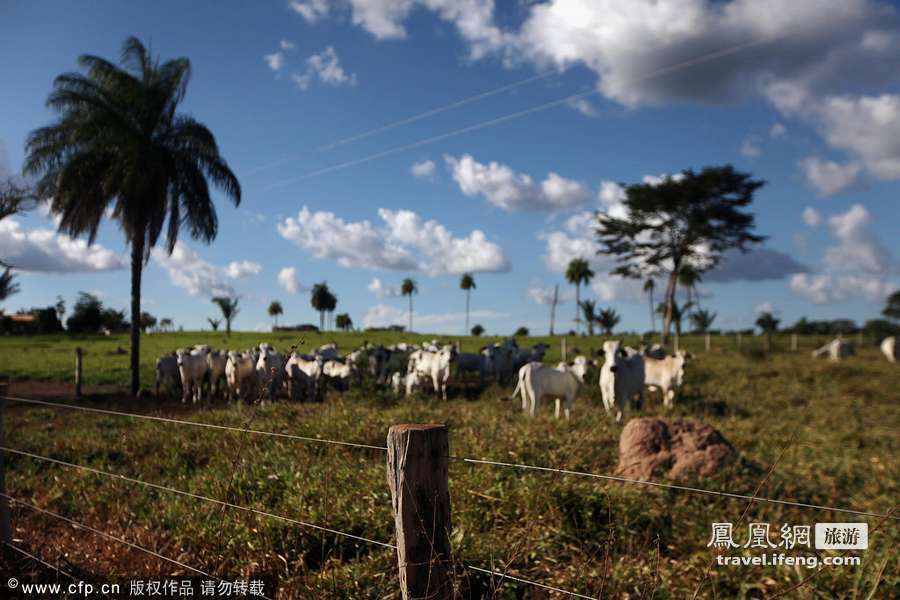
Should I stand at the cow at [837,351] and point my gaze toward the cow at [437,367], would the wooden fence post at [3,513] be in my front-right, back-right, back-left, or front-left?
front-left

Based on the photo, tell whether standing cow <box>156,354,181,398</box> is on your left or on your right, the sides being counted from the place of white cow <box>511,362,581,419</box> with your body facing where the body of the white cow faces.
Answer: on your left

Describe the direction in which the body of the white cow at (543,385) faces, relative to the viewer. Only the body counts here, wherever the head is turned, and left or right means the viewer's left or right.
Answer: facing away from the viewer and to the right of the viewer

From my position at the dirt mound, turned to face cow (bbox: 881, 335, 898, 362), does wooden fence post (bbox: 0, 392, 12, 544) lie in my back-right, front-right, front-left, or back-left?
back-left

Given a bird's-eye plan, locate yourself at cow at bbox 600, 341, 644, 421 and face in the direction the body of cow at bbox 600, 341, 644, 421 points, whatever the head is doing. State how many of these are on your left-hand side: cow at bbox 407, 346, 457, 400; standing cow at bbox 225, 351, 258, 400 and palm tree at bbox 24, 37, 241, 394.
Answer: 0

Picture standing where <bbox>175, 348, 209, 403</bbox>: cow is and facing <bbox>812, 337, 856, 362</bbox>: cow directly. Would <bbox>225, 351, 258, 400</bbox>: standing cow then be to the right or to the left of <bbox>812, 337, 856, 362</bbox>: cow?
right

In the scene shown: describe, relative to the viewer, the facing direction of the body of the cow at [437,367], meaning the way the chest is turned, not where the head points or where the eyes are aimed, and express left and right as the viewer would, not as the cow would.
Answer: facing the viewer and to the right of the viewer

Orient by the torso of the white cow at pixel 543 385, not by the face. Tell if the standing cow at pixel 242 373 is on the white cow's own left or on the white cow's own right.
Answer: on the white cow's own left

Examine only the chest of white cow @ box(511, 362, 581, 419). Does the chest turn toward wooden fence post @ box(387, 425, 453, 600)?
no

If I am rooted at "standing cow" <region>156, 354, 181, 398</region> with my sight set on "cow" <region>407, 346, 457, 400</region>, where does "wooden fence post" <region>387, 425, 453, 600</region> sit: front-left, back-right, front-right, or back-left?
front-right

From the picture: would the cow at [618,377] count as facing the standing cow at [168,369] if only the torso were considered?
no

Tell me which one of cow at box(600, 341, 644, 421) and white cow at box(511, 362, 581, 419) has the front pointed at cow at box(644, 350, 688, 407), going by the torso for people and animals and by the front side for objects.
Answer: the white cow

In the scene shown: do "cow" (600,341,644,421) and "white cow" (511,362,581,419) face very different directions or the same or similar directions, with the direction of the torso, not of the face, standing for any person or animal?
very different directions
